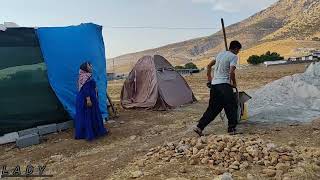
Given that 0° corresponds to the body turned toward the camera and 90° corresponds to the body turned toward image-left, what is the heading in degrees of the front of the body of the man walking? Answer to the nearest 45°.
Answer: approximately 225°

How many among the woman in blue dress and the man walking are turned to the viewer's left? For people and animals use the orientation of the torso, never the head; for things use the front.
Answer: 1

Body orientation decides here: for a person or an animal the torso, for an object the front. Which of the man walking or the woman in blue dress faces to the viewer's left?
the woman in blue dress

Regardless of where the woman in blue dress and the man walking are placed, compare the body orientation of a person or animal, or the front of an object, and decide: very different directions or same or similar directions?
very different directions

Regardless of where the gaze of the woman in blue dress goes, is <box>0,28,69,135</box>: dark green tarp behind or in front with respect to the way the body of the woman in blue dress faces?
in front

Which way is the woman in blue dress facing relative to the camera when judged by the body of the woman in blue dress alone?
to the viewer's left

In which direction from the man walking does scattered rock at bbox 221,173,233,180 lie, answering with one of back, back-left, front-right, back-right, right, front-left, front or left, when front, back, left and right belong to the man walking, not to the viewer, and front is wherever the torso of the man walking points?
back-right
